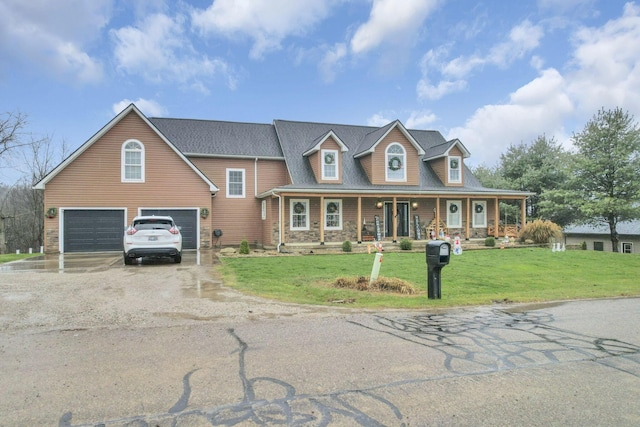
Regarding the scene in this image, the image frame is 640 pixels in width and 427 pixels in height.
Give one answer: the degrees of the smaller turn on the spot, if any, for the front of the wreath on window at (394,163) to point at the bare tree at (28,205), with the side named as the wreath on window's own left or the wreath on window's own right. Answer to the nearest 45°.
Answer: approximately 90° to the wreath on window's own right

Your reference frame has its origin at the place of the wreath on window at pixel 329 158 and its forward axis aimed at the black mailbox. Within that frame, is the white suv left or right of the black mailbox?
right

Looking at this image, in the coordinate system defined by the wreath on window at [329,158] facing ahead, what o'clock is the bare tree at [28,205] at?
The bare tree is roughly at 4 o'clock from the wreath on window.

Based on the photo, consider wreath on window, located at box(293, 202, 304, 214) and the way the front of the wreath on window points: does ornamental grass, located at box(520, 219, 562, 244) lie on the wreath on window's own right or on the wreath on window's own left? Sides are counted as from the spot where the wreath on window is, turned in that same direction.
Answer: on the wreath on window's own left

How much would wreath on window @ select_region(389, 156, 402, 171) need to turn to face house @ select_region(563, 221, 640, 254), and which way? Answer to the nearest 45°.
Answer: approximately 135° to its left

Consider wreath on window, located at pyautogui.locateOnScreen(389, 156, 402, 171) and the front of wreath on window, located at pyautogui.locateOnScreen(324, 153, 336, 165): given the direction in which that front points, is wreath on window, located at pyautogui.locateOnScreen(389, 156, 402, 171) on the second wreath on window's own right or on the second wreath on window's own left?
on the second wreath on window's own left

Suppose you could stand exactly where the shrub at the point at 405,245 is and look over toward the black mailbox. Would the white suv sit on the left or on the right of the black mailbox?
right

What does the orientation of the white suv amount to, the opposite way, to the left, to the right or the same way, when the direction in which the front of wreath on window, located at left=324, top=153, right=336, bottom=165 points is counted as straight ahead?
the opposite way

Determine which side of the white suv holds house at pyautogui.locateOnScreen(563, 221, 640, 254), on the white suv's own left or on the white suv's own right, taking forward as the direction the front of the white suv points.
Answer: on the white suv's own right

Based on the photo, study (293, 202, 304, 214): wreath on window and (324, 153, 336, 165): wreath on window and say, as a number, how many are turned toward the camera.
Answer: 2
